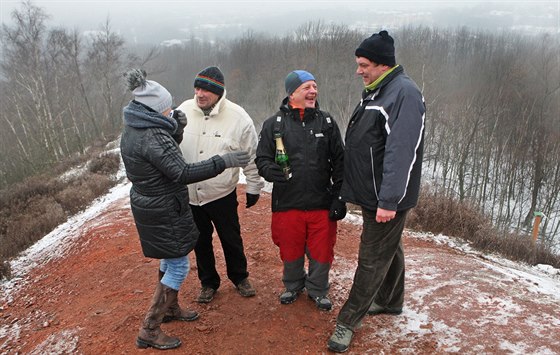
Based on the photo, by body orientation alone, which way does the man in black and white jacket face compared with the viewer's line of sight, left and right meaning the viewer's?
facing to the left of the viewer

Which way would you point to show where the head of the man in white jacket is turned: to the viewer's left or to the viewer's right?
to the viewer's left

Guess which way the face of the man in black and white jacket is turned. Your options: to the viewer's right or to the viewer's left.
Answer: to the viewer's left

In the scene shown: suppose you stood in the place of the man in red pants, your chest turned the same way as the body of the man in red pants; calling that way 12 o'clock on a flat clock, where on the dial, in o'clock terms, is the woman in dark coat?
The woman in dark coat is roughly at 2 o'clock from the man in red pants.

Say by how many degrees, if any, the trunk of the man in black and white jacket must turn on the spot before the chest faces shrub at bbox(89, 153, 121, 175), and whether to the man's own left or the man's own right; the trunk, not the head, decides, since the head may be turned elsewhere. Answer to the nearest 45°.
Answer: approximately 45° to the man's own right

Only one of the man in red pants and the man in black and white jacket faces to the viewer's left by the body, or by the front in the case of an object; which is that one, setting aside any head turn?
the man in black and white jacket

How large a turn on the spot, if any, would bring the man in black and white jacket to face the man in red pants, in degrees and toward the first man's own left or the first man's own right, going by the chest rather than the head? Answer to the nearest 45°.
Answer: approximately 45° to the first man's own right

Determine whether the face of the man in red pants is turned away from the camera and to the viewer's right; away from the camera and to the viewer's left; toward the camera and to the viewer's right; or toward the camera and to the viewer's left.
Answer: toward the camera and to the viewer's right

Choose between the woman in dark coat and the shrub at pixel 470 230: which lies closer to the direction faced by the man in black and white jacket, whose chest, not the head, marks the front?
the woman in dark coat

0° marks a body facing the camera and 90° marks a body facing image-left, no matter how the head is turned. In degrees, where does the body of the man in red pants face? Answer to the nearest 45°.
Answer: approximately 0°

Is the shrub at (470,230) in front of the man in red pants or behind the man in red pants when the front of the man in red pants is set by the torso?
behind

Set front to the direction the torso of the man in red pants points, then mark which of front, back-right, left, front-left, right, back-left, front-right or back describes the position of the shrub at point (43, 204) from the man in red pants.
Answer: back-right
